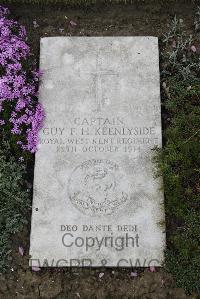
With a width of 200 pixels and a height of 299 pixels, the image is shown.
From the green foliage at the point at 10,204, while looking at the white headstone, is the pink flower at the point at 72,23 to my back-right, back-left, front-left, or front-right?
front-left

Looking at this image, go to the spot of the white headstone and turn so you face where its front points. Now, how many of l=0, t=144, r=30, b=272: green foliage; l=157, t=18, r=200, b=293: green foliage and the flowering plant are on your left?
1

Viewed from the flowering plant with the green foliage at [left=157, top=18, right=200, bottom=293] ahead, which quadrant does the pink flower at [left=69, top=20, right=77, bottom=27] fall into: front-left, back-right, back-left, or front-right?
front-left

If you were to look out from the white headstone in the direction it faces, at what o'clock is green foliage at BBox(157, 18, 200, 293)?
The green foliage is roughly at 9 o'clock from the white headstone.

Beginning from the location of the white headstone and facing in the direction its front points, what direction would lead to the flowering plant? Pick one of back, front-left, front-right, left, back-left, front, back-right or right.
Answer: right

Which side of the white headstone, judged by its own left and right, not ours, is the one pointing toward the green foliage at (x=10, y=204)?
right

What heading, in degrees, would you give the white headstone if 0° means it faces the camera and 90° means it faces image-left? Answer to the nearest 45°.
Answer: approximately 0°

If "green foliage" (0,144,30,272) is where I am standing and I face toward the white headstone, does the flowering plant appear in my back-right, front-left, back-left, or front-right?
front-left
